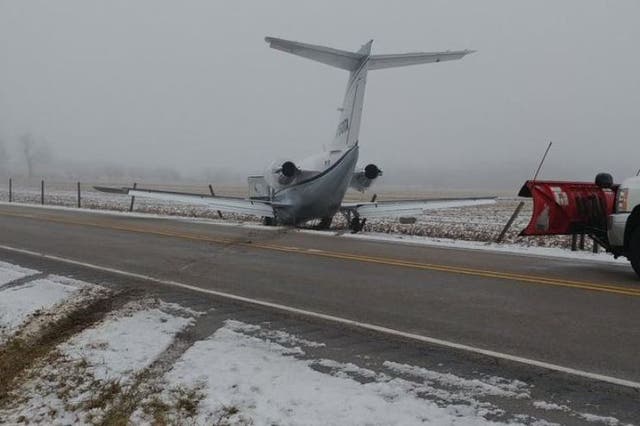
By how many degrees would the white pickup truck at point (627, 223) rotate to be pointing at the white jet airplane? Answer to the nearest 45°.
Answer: approximately 45° to its right

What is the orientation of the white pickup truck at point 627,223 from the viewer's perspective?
to the viewer's left
